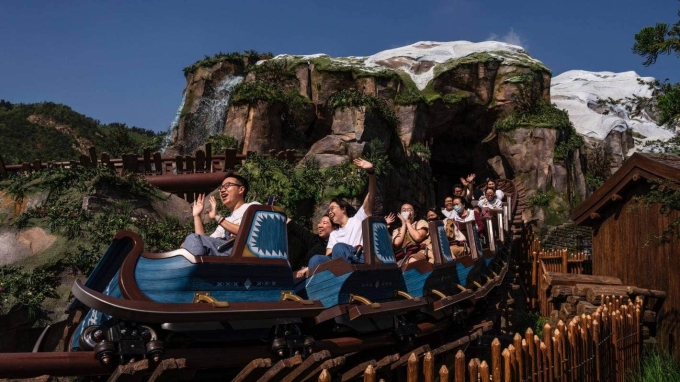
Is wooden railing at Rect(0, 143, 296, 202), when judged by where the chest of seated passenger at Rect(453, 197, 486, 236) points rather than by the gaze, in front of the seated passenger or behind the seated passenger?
in front

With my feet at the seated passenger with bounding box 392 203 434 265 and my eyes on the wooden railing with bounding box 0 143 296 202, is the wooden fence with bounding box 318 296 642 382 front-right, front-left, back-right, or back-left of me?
back-left

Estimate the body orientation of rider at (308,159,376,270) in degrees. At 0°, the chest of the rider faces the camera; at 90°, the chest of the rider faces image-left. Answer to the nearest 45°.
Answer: approximately 45°

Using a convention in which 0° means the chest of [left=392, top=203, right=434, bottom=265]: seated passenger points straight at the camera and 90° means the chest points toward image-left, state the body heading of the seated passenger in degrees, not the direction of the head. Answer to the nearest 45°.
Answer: approximately 45°

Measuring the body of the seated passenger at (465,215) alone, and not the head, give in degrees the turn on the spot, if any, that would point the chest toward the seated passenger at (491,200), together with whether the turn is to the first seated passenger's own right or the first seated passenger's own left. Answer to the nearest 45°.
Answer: approximately 135° to the first seated passenger's own right

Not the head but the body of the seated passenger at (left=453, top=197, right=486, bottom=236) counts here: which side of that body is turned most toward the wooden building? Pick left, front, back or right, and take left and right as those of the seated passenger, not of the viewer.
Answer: left

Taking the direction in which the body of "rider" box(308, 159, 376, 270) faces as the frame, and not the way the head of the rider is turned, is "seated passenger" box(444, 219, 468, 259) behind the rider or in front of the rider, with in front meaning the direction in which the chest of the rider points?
behind

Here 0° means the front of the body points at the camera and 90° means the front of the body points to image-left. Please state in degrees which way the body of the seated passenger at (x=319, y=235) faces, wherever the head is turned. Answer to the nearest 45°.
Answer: approximately 45°

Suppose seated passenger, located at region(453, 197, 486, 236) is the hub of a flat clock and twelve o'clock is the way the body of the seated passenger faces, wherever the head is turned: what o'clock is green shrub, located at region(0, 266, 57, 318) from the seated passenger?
The green shrub is roughly at 12 o'clock from the seated passenger.

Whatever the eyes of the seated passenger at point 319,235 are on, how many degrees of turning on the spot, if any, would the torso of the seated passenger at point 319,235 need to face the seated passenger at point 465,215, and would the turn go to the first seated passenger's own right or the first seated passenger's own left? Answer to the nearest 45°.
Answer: approximately 180°

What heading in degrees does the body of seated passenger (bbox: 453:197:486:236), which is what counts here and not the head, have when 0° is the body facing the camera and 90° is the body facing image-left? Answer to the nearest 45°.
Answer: approximately 45°
